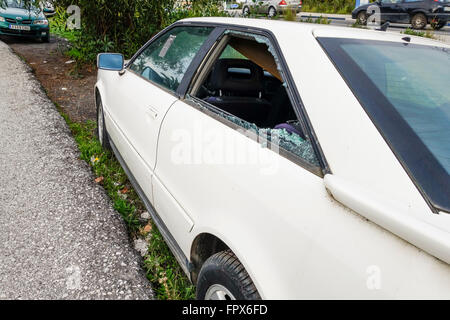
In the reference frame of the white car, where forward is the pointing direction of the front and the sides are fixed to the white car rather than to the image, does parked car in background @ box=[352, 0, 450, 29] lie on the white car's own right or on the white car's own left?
on the white car's own right

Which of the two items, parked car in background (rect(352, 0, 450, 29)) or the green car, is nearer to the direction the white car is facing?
the green car

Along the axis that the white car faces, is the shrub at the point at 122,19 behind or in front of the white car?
in front

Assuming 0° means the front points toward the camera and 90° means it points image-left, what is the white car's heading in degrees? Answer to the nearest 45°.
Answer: approximately 135°

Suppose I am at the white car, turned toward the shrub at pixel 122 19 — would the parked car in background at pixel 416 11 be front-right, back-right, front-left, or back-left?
front-right

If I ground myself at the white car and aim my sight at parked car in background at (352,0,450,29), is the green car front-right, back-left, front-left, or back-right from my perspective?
front-left

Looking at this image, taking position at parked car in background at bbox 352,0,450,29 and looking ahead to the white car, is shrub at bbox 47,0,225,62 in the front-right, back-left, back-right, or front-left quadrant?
front-right

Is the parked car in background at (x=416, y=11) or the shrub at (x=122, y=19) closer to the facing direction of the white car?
the shrub

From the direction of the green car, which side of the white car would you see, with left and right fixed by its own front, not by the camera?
front
